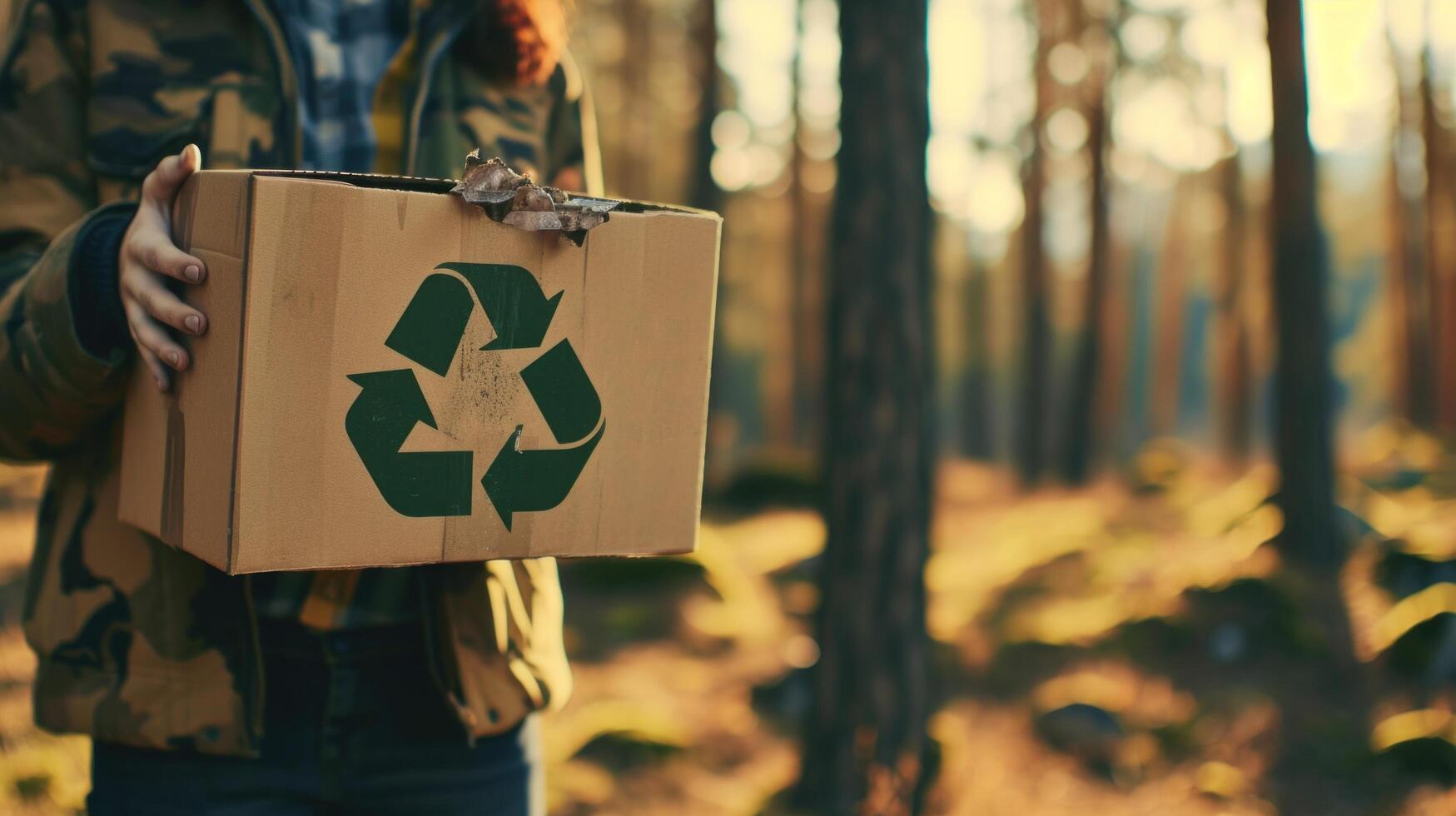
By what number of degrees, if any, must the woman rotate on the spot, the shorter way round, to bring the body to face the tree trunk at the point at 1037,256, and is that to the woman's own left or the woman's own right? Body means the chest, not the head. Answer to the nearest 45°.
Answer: approximately 135° to the woman's own left

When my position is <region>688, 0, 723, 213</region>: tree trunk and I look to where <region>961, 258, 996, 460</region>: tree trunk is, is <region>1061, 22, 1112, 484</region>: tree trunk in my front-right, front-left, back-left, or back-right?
front-right

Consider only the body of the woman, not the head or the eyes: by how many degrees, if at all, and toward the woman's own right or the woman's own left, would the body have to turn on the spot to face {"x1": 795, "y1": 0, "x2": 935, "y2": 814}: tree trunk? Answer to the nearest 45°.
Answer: approximately 135° to the woman's own left

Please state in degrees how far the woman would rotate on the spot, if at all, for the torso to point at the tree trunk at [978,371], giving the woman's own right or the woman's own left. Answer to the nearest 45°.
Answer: approximately 135° to the woman's own left

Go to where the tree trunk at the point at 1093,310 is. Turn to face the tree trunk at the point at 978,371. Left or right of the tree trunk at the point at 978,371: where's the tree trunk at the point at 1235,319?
right

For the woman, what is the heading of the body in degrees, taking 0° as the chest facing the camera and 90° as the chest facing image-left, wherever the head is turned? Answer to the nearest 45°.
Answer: approximately 0°

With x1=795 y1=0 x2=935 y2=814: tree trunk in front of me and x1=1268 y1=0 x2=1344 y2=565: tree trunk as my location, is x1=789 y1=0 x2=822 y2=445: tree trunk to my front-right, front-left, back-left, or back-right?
back-right

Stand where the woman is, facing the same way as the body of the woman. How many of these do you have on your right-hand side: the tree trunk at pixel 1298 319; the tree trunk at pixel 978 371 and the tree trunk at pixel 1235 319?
0

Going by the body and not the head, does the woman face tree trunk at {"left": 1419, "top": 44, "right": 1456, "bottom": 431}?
no

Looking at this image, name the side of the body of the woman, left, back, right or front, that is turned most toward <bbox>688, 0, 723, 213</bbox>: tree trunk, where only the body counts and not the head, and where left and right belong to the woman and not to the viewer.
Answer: back

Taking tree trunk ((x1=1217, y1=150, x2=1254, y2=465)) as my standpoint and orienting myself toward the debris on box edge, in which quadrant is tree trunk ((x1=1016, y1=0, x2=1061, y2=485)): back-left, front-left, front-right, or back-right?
front-right

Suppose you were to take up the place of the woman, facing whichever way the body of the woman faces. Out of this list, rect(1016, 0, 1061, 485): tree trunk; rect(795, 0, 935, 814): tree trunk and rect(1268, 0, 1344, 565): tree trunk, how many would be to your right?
0

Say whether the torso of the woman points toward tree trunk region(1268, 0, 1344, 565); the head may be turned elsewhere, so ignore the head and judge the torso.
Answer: no

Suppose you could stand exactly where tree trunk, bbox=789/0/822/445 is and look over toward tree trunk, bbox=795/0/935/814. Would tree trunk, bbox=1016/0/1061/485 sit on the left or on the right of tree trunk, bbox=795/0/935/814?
left

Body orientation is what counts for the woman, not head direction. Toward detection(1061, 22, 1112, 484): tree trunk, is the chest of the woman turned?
no

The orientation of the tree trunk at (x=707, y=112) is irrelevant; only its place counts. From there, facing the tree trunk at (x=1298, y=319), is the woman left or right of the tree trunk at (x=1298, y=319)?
right

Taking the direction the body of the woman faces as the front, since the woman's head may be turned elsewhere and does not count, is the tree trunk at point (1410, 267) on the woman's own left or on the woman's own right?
on the woman's own left
